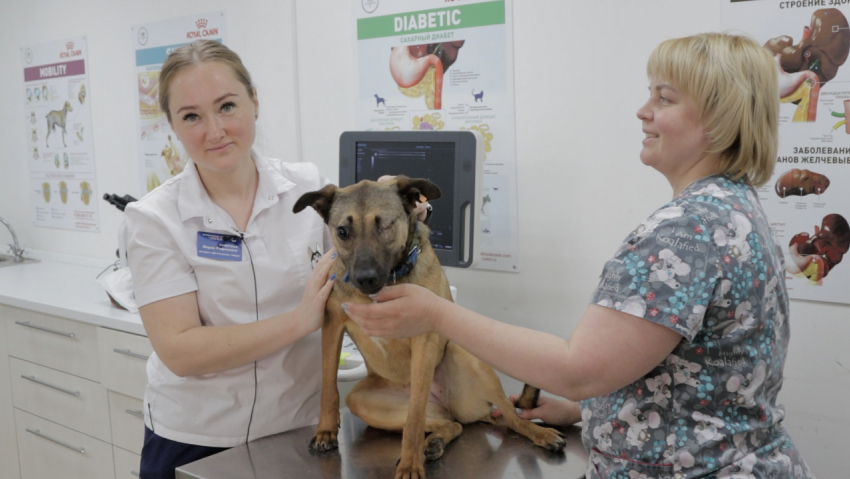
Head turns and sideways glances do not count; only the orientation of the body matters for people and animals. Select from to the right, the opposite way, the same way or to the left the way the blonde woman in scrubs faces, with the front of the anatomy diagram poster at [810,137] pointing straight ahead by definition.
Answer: to the right

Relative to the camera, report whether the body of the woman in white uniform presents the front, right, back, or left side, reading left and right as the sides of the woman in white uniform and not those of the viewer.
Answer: front

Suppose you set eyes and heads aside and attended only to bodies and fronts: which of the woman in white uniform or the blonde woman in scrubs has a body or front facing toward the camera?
the woman in white uniform

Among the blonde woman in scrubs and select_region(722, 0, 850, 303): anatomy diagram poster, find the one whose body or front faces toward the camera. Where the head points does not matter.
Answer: the anatomy diagram poster

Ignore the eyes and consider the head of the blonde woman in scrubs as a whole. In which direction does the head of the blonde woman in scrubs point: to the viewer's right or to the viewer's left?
to the viewer's left

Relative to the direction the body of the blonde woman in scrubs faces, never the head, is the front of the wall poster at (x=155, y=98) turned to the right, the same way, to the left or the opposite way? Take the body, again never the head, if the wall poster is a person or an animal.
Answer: to the left

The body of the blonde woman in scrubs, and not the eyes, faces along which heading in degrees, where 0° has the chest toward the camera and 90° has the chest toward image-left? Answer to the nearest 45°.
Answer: approximately 90°

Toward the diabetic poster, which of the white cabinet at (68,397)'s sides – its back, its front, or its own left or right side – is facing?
left

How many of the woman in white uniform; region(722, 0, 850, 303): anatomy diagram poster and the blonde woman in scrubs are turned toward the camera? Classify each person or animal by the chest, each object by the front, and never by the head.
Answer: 2

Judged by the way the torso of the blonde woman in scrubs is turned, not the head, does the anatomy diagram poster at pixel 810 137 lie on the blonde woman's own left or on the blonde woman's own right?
on the blonde woman's own right

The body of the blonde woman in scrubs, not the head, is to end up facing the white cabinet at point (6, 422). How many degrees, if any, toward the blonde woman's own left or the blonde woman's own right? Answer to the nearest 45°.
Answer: approximately 45° to the blonde woman's own right

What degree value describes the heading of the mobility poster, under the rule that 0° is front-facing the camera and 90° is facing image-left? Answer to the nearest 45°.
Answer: approximately 45°

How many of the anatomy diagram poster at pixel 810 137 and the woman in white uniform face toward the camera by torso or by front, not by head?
2

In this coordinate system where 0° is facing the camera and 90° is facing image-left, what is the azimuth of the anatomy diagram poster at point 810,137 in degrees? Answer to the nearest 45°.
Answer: approximately 0°

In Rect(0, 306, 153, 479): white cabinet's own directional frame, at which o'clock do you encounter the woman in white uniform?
The woman in white uniform is roughly at 10 o'clock from the white cabinet.
